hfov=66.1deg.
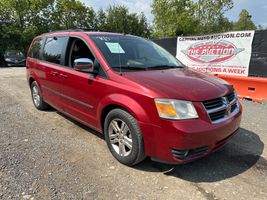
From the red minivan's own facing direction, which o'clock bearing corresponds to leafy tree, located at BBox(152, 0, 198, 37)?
The leafy tree is roughly at 8 o'clock from the red minivan.

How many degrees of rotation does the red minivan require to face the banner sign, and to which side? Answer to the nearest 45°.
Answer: approximately 90° to its left

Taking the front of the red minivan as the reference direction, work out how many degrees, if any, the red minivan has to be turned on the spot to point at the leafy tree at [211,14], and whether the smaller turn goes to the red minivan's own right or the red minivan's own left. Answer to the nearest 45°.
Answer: approximately 135° to the red minivan's own left

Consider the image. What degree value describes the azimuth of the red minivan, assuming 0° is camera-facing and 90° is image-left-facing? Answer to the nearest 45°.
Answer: approximately 315°

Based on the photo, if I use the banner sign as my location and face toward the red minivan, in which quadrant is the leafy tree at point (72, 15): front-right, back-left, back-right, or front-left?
back-right

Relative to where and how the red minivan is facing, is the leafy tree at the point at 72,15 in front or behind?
behind
